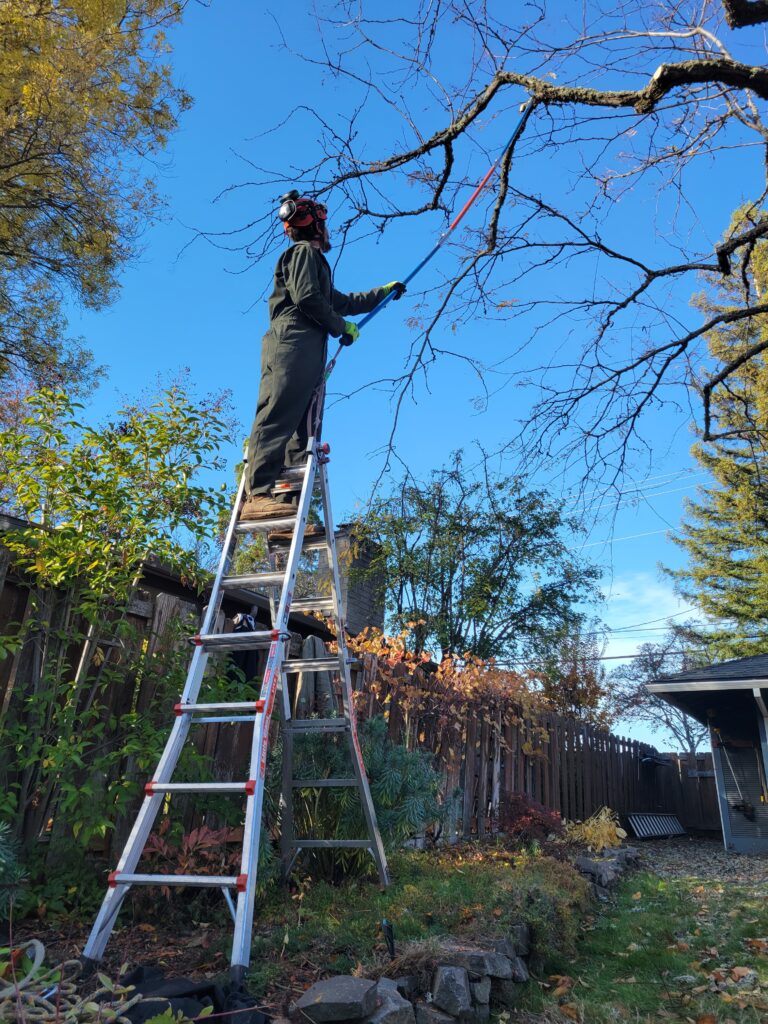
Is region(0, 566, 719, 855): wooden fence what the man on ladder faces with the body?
no

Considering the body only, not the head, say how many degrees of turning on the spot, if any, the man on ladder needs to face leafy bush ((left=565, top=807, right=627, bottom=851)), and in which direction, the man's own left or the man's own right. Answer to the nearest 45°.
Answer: approximately 45° to the man's own left

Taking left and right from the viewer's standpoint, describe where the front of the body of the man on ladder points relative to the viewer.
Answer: facing to the right of the viewer
